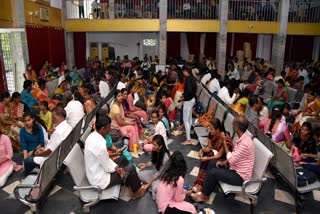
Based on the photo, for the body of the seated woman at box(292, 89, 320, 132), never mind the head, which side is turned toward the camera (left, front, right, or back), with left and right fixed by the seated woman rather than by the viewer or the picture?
left

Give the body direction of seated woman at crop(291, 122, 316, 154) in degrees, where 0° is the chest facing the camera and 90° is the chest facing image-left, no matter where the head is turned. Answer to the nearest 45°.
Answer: approximately 45°

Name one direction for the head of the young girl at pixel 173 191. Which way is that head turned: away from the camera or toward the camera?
away from the camera
